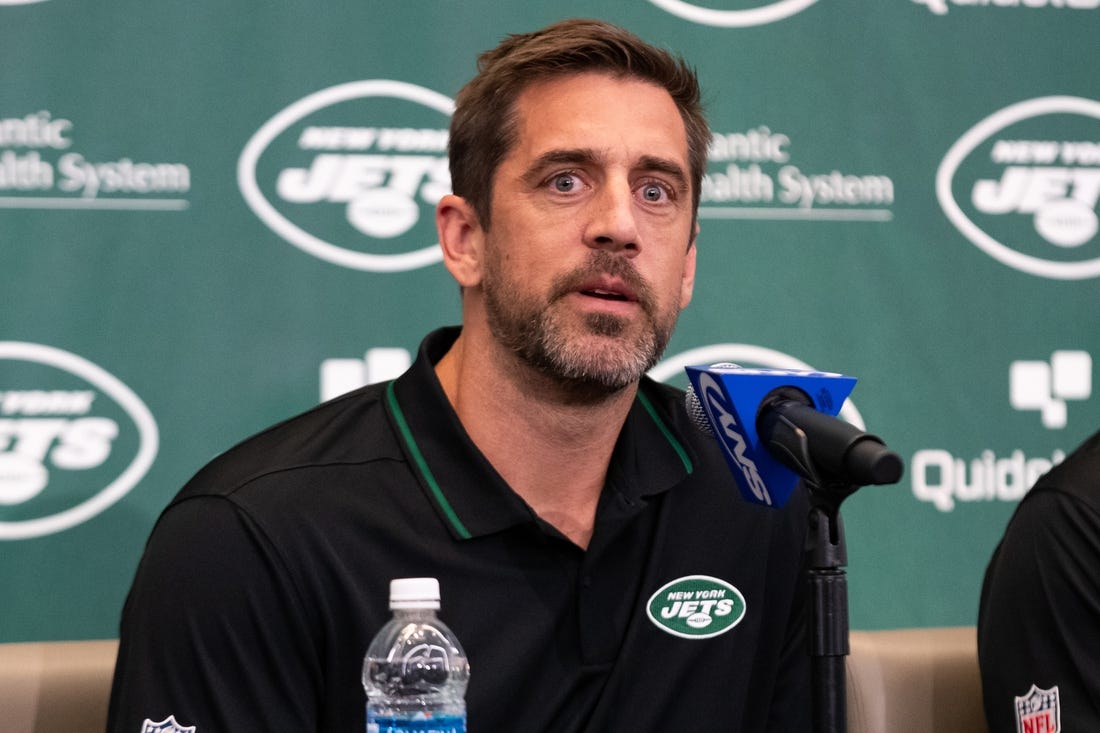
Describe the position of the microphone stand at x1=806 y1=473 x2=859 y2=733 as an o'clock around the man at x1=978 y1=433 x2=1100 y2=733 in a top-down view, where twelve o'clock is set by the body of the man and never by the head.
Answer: The microphone stand is roughly at 2 o'clock from the man.

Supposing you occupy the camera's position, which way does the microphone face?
facing away from the viewer and to the left of the viewer

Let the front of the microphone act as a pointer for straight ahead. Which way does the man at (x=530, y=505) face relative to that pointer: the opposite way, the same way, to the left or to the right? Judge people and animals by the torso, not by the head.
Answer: the opposite way

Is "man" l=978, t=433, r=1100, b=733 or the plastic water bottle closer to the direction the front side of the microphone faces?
the plastic water bottle

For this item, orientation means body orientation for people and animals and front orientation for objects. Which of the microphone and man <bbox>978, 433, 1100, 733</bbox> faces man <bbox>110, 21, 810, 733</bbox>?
the microphone

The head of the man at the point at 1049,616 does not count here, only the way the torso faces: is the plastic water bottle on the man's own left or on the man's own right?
on the man's own right

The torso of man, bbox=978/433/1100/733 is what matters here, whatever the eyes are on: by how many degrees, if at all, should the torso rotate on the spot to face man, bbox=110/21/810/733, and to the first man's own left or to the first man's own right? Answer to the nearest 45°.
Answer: approximately 90° to the first man's own right
